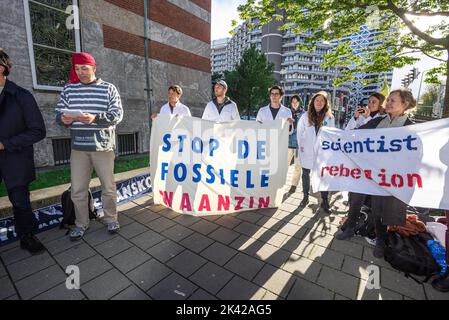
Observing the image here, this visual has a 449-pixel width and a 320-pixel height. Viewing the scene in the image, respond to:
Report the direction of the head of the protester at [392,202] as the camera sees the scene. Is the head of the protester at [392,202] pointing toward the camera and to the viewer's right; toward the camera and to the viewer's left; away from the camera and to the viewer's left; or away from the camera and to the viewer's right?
toward the camera and to the viewer's left

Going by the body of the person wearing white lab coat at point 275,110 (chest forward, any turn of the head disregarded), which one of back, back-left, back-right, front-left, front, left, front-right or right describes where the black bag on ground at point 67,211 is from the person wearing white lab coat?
front-right

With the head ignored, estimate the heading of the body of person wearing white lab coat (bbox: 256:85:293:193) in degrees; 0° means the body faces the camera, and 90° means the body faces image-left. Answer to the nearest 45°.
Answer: approximately 0°

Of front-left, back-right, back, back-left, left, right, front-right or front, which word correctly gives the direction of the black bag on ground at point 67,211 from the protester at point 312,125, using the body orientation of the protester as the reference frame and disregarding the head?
front-right

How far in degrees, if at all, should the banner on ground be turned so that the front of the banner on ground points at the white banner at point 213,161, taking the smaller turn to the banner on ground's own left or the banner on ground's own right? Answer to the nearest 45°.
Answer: approximately 45° to the banner on ground's own left

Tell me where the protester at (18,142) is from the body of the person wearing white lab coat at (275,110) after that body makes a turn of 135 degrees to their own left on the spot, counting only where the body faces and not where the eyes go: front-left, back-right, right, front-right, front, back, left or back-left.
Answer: back

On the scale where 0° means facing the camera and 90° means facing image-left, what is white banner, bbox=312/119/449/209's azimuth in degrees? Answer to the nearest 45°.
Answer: approximately 45°

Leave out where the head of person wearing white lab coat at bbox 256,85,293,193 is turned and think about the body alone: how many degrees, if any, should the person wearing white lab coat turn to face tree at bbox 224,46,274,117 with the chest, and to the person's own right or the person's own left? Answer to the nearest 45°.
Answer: approximately 180°

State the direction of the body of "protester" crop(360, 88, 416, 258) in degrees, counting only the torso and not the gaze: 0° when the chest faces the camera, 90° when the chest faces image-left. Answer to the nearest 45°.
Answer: approximately 45°
